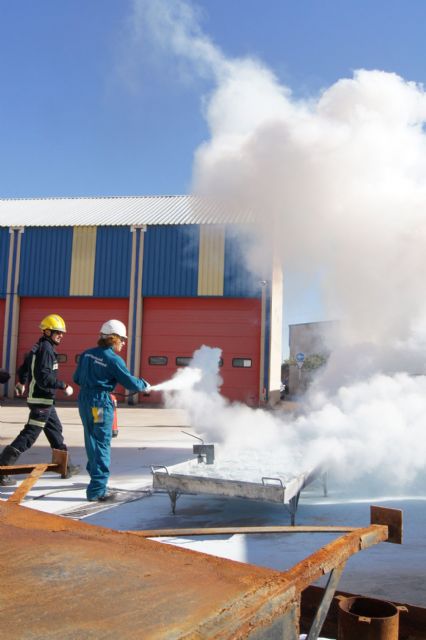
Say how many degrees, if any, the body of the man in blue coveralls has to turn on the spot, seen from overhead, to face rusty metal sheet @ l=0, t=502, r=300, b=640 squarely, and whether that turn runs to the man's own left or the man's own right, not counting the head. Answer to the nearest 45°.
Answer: approximately 135° to the man's own right

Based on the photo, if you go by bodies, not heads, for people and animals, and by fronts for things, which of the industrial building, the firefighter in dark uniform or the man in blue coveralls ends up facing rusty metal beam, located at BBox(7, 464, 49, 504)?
the industrial building

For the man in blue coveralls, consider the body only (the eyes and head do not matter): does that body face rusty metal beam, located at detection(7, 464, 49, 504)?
no

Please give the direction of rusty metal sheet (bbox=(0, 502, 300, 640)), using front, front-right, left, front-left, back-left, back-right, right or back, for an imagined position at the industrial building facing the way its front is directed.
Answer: front

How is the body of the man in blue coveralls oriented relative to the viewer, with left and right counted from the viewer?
facing away from the viewer and to the right of the viewer

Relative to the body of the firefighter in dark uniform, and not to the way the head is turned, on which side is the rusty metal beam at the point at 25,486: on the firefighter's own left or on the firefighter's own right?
on the firefighter's own right

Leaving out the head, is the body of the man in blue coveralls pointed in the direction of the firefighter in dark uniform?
no

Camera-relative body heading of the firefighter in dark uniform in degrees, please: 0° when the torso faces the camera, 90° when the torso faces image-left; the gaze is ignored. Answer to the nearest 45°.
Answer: approximately 270°

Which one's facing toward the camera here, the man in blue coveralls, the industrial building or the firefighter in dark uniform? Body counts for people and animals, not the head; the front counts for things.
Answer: the industrial building

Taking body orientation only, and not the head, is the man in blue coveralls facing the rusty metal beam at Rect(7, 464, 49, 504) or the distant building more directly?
the distant building

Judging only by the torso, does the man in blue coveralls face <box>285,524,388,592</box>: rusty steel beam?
no

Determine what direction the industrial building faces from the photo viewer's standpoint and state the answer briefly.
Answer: facing the viewer

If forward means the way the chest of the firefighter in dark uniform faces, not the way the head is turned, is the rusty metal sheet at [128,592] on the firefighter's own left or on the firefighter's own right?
on the firefighter's own right

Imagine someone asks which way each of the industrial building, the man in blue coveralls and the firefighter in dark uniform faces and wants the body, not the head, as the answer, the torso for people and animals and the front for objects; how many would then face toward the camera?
1

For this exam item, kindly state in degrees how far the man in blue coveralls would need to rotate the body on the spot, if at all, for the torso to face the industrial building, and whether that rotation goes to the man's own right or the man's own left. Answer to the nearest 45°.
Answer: approximately 45° to the man's own left

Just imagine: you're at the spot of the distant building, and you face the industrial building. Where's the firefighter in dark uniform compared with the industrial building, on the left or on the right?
left
